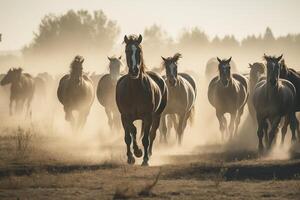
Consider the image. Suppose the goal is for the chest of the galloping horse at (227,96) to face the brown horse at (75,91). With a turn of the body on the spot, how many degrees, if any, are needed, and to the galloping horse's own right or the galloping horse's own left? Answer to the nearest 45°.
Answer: approximately 90° to the galloping horse's own right

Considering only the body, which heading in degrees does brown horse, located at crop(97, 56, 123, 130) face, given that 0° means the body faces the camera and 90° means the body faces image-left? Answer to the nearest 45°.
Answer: approximately 0°

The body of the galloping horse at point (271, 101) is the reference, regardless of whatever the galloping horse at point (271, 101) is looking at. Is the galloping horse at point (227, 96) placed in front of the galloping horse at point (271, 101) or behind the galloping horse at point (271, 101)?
behind

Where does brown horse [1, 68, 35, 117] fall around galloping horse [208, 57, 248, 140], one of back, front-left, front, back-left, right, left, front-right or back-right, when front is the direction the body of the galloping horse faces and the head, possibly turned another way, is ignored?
back-right

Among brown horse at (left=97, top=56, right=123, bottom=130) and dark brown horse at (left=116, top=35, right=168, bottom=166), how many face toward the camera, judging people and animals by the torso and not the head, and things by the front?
2

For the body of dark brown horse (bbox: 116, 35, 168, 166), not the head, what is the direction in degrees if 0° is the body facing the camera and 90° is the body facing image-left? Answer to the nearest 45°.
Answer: approximately 0°

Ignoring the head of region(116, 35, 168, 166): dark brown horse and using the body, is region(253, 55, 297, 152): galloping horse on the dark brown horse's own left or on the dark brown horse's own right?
on the dark brown horse's own left

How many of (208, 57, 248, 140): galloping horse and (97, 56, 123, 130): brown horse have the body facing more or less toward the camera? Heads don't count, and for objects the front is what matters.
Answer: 2
